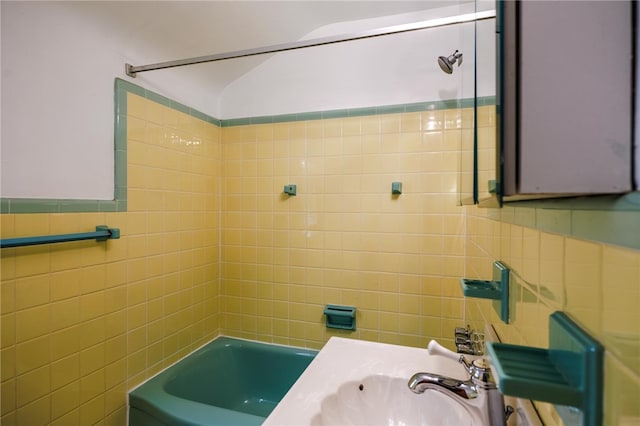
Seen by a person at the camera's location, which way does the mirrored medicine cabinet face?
facing to the left of the viewer

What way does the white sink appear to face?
to the viewer's left

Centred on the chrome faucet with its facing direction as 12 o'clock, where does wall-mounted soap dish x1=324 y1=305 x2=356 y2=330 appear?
The wall-mounted soap dish is roughly at 2 o'clock from the chrome faucet.

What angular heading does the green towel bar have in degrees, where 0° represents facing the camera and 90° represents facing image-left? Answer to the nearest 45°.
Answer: approximately 315°

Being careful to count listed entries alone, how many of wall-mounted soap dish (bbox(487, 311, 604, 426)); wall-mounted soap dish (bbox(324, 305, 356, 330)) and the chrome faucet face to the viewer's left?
2

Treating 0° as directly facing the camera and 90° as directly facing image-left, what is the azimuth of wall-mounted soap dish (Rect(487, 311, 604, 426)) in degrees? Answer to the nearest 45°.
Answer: approximately 90°
